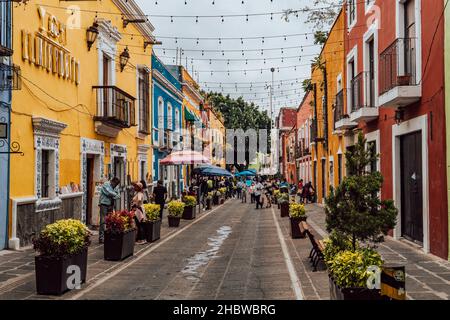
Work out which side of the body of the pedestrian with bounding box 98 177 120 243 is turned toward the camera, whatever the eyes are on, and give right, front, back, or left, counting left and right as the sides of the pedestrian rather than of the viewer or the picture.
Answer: right

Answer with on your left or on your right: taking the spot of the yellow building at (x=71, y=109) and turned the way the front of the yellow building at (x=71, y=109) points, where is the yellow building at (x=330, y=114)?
on your left

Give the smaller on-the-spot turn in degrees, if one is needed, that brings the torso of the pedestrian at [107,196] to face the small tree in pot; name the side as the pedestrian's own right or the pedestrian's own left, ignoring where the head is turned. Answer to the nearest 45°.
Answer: approximately 45° to the pedestrian's own right

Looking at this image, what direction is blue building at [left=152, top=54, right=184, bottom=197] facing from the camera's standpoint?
to the viewer's right

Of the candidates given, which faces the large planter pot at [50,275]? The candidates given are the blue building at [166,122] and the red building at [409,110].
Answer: the red building

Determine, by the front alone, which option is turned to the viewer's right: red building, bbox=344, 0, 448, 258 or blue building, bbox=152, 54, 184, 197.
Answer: the blue building

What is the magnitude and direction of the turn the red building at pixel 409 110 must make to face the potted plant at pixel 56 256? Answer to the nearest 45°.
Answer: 0° — it already faces it

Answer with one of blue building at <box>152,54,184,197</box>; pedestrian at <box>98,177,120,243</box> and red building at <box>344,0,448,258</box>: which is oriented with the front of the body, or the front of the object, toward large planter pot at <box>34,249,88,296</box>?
the red building

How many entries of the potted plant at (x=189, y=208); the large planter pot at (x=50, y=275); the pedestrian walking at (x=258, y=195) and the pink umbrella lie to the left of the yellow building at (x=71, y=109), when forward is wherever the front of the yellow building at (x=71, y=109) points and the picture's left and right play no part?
3

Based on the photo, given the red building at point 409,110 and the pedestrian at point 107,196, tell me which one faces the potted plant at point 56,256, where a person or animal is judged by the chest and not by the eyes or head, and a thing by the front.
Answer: the red building
